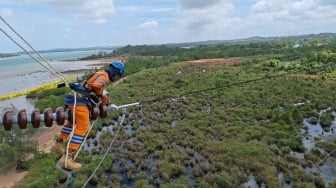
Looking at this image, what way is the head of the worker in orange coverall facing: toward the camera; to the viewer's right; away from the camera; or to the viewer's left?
to the viewer's right

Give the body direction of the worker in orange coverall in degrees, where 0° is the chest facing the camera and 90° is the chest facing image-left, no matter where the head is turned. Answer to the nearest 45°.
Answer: approximately 270°
